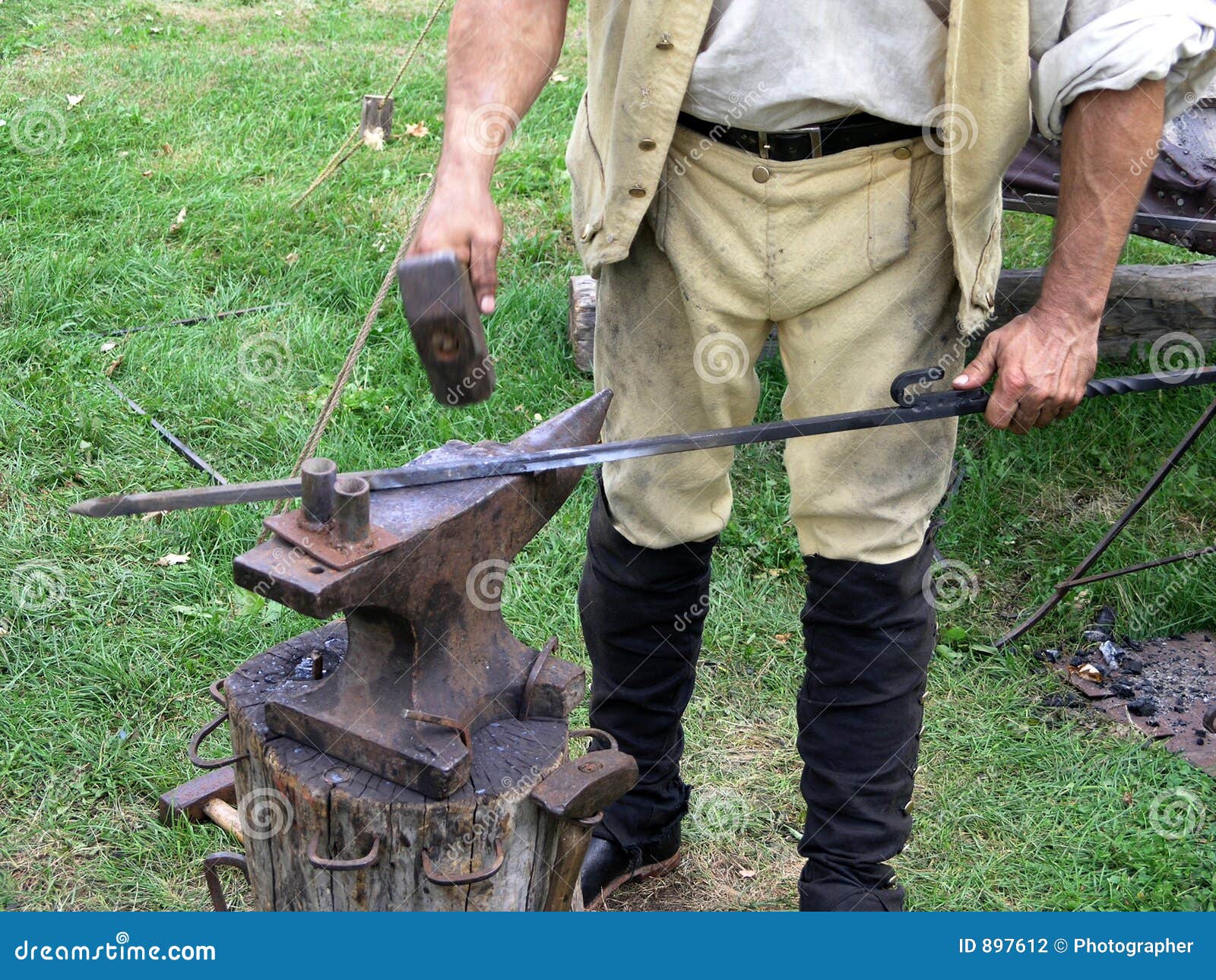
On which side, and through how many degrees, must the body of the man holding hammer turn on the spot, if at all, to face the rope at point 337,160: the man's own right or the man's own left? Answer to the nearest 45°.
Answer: approximately 135° to the man's own right

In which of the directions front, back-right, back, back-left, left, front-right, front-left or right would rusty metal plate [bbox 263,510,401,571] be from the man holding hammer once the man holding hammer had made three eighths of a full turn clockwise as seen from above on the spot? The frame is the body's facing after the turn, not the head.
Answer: left

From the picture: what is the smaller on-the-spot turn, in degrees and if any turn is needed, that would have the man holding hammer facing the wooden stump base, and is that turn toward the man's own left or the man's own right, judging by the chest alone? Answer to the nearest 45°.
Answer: approximately 45° to the man's own right

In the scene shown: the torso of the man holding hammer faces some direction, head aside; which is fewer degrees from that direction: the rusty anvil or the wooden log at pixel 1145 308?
the rusty anvil

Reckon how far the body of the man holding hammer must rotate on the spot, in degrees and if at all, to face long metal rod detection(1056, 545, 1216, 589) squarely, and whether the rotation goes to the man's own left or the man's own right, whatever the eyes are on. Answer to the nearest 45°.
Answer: approximately 135° to the man's own left

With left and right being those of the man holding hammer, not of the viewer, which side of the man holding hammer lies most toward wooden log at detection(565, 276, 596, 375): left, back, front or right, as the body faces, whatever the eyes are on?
back

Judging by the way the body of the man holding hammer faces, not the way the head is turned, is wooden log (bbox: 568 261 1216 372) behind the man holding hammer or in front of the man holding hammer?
behind

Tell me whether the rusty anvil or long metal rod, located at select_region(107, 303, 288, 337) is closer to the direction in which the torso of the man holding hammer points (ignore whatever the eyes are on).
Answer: the rusty anvil

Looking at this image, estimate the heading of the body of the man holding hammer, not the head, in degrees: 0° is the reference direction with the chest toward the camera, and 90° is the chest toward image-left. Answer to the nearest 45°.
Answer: approximately 0°

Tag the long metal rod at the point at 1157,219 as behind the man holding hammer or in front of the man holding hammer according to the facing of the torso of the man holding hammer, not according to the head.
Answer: behind

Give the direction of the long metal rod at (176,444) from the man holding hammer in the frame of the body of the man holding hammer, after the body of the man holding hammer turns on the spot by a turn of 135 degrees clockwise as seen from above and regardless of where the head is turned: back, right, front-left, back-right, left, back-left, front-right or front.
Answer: front
